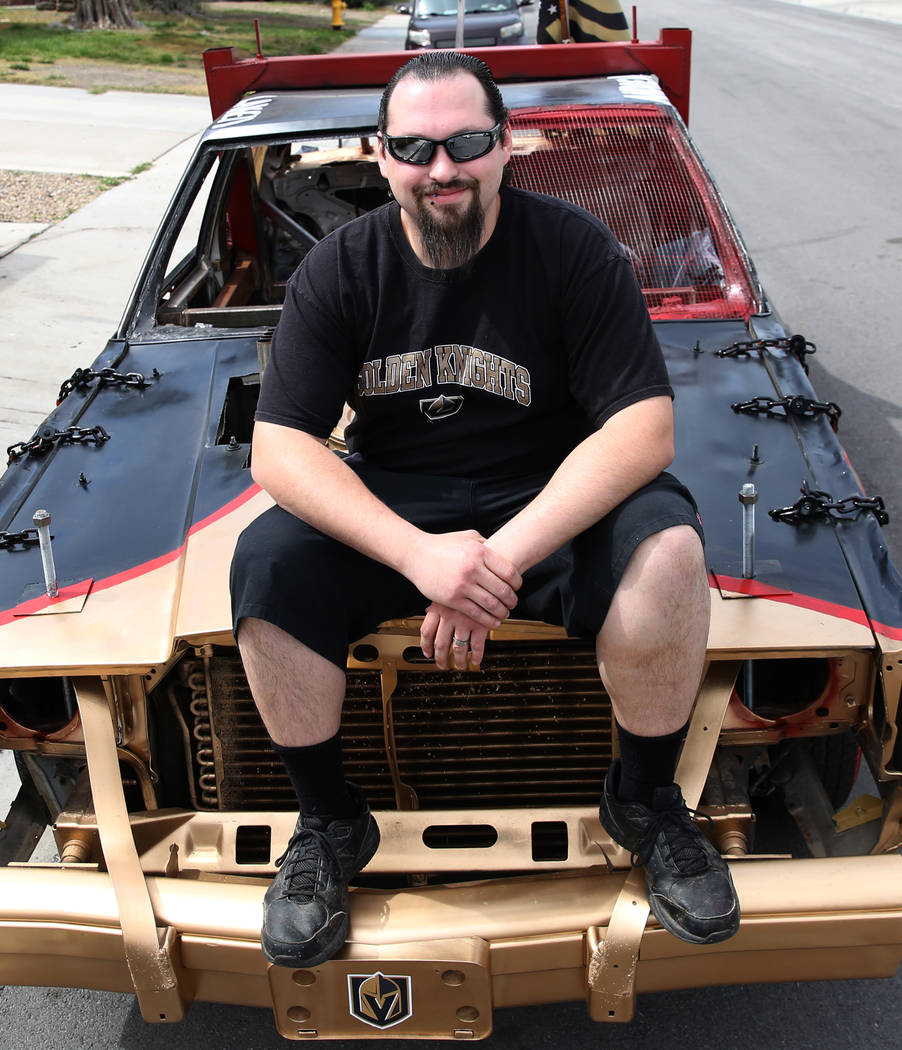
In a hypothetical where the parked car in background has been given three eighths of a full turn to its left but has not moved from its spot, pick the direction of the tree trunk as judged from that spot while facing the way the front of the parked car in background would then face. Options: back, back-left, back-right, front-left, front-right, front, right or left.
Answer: left

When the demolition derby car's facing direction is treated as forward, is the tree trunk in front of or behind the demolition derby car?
behind

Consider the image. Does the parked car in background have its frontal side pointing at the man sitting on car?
yes

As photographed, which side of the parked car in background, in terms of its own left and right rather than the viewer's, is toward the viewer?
front

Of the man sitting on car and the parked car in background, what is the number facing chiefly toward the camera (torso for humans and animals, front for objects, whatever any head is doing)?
2

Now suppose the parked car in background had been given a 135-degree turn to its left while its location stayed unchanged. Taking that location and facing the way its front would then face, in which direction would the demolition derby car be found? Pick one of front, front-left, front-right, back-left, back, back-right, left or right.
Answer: back-right

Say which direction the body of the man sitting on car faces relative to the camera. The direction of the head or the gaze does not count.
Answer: toward the camera

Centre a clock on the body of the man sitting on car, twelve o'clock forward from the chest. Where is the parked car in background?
The parked car in background is roughly at 6 o'clock from the man sitting on car.
